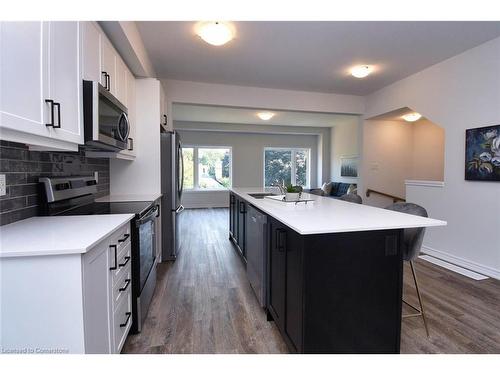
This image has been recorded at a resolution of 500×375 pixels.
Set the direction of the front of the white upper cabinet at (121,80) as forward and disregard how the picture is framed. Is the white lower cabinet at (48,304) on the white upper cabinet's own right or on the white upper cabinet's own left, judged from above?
on the white upper cabinet's own right

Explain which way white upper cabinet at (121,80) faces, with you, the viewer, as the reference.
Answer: facing to the right of the viewer

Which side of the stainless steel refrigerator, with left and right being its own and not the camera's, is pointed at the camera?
right

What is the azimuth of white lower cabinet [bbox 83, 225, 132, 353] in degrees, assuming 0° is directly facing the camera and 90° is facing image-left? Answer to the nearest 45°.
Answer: approximately 315°

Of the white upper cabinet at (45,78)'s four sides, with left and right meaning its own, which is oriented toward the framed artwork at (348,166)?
left

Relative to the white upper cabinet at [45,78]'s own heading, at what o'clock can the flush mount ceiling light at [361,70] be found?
The flush mount ceiling light is roughly at 10 o'clock from the white upper cabinet.

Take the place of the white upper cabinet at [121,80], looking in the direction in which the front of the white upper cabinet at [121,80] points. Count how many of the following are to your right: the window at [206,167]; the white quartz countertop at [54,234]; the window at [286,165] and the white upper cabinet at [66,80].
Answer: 2

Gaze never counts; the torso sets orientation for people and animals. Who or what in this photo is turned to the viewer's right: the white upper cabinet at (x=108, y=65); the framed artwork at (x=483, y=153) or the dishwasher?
the white upper cabinet

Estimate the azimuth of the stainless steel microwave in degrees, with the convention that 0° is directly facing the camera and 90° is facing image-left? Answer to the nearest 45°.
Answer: approximately 315°

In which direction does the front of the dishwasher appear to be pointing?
to the viewer's left

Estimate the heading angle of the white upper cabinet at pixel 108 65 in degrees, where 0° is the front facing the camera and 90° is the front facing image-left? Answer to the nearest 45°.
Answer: approximately 270°
